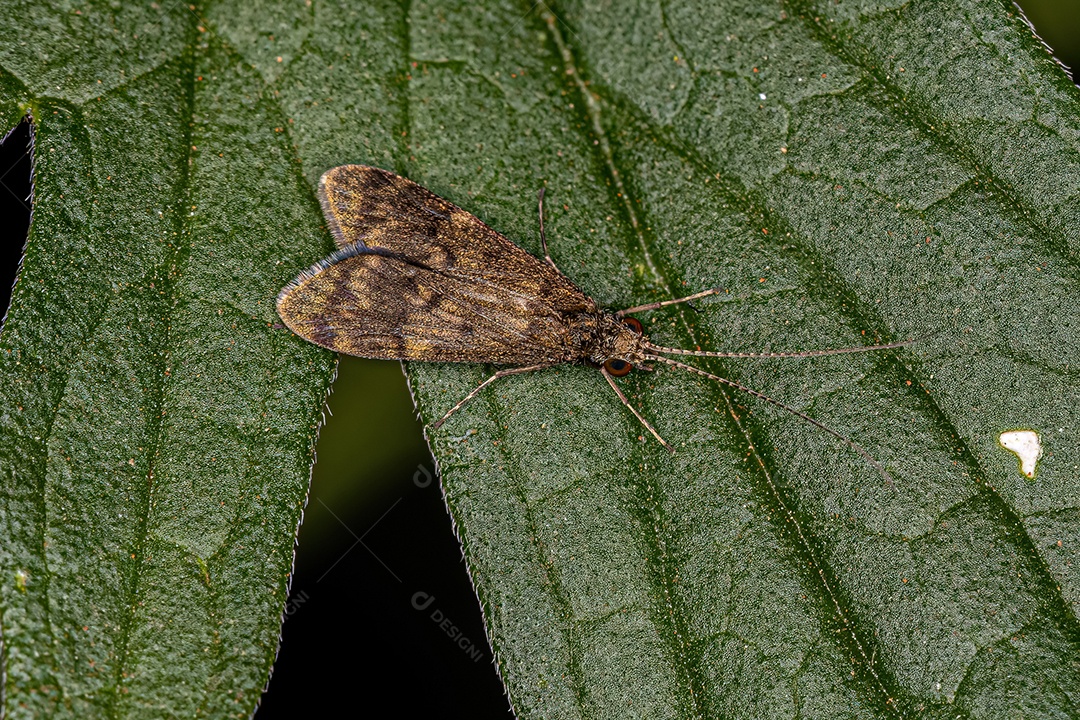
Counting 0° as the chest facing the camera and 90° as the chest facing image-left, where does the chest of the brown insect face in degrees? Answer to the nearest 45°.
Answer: approximately 270°
